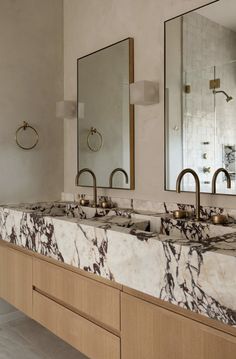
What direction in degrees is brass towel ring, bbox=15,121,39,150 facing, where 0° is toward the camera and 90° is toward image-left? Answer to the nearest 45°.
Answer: approximately 0°

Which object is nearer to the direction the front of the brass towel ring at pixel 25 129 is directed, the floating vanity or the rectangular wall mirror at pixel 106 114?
the floating vanity

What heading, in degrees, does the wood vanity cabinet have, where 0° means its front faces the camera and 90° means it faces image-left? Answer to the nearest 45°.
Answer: approximately 45°

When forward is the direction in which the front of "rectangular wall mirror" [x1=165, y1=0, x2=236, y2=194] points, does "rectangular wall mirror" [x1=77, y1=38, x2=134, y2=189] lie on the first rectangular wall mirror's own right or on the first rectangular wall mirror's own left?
on the first rectangular wall mirror's own right

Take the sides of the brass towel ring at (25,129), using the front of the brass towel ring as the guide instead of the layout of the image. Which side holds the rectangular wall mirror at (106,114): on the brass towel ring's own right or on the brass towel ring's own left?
on the brass towel ring's own left

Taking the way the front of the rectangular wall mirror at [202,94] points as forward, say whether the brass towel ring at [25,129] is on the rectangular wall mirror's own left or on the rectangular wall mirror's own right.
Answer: on the rectangular wall mirror's own right

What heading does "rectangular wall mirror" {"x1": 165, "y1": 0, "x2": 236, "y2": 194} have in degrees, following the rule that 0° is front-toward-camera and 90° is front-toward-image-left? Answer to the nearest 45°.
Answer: approximately 45°

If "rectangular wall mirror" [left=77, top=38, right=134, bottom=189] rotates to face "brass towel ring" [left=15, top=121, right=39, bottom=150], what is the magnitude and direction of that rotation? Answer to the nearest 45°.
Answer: approximately 45° to its right
